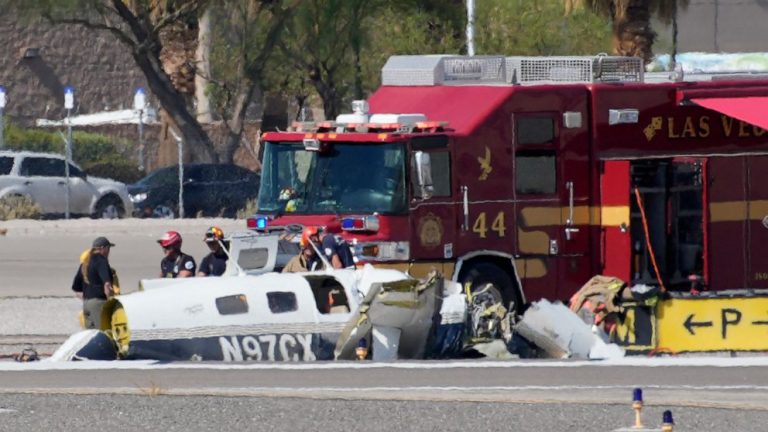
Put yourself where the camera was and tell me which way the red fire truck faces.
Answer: facing the viewer and to the left of the viewer

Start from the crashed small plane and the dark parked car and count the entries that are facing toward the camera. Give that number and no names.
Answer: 0

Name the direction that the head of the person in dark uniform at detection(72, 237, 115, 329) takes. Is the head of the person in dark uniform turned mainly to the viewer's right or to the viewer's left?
to the viewer's right

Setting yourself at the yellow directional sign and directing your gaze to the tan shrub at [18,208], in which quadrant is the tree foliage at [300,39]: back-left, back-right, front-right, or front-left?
front-right

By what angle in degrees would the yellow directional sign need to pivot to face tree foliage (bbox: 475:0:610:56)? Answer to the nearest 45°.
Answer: approximately 180°

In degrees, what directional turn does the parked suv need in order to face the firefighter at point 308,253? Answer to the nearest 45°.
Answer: approximately 90° to its right

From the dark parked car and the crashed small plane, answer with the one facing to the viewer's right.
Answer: the crashed small plane

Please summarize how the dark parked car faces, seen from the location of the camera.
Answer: facing to the left of the viewer

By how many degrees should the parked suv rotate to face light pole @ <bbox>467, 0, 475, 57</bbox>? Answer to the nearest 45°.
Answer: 0° — it already faces it

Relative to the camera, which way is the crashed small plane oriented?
to the viewer's right

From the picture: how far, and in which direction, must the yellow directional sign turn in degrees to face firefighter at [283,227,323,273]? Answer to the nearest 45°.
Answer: approximately 90° to its right

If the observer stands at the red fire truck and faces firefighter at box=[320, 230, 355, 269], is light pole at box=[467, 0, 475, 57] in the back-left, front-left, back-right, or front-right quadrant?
back-right

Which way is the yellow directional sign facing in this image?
toward the camera

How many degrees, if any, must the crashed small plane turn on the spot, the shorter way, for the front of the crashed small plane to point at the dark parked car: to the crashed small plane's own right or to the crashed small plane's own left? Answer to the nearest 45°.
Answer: approximately 90° to the crashed small plane's own left

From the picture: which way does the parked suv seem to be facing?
to the viewer's right

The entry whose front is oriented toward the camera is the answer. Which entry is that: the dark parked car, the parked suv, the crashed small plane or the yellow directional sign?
the yellow directional sign

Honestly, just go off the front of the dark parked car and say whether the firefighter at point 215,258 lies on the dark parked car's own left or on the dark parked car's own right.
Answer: on the dark parked car's own left

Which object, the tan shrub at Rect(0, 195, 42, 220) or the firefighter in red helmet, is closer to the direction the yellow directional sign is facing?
the firefighter in red helmet
